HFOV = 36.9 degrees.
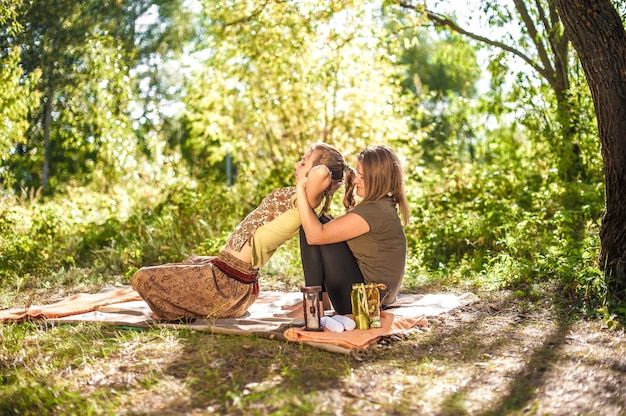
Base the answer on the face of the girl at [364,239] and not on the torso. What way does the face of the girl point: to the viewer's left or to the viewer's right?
to the viewer's left

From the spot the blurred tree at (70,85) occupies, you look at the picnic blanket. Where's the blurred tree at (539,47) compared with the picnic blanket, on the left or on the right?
left

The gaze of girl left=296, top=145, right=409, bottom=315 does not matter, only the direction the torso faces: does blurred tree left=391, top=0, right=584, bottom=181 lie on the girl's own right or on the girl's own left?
on the girl's own right

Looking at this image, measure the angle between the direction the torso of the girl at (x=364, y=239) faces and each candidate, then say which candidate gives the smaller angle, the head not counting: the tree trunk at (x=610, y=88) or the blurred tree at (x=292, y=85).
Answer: the blurred tree

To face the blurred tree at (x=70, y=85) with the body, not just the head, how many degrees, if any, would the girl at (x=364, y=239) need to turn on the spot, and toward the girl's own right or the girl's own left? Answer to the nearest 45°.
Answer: approximately 45° to the girl's own right

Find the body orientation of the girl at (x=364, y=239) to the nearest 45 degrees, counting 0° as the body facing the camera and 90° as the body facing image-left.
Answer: approximately 90°

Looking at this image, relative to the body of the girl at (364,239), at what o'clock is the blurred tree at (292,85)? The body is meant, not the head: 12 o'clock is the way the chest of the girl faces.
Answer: The blurred tree is roughly at 3 o'clock from the girl.
